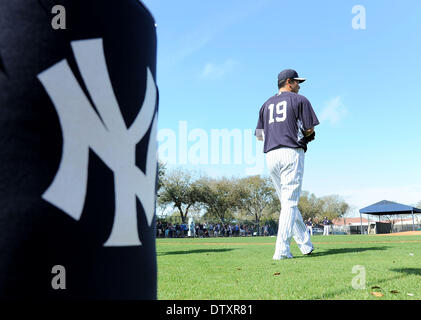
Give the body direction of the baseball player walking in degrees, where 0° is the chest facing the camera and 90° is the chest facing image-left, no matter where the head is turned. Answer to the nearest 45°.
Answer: approximately 225°

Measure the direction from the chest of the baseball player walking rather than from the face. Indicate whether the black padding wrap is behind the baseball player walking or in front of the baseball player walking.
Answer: behind

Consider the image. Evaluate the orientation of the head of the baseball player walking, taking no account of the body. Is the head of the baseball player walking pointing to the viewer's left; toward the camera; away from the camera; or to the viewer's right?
to the viewer's right
